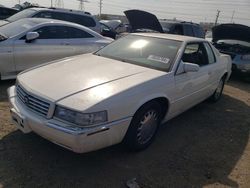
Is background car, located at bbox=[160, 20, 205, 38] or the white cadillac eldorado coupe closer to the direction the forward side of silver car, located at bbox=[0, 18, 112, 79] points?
the white cadillac eldorado coupe

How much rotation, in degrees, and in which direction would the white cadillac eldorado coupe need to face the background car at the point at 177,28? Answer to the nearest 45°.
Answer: approximately 135° to its right

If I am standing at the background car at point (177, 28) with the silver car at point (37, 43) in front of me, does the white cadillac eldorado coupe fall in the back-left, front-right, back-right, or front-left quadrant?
front-left

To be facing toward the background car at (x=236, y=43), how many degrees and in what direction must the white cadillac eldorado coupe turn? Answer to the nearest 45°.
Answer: approximately 180°

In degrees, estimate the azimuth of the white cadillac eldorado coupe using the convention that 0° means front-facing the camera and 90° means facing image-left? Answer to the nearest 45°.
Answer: approximately 45°

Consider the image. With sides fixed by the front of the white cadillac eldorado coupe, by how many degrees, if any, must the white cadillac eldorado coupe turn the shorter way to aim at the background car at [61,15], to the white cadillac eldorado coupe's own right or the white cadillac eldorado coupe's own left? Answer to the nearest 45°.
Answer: approximately 135° to the white cadillac eldorado coupe's own right

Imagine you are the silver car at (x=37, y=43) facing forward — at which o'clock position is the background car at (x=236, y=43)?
The background car is roughly at 7 o'clock from the silver car.

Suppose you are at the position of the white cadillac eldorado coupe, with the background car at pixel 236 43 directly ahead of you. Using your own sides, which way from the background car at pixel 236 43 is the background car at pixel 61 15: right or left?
left

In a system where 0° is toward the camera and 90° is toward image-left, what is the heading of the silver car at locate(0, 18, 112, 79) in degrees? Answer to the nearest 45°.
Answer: approximately 45°
